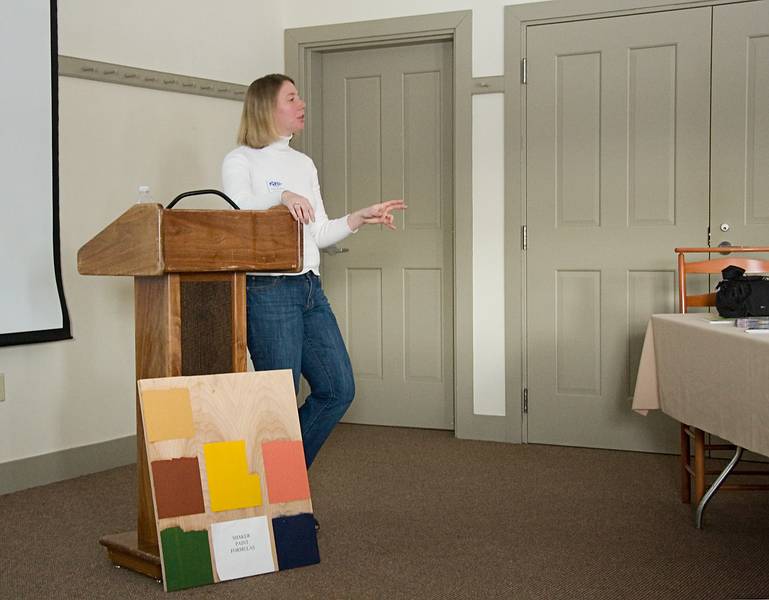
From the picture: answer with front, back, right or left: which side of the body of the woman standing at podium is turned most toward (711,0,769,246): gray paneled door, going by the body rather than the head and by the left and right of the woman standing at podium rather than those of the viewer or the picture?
left

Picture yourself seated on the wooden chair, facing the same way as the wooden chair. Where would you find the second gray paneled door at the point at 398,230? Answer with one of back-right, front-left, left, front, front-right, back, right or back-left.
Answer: back-right

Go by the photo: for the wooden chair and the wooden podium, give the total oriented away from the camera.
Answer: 0

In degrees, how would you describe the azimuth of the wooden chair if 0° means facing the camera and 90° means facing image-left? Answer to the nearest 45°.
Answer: approximately 0°

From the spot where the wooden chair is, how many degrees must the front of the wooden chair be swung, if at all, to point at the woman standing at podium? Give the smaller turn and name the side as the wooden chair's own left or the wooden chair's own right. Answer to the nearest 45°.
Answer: approximately 45° to the wooden chair's own right

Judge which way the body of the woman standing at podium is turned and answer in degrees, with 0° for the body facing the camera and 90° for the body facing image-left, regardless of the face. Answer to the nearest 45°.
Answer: approximately 315°

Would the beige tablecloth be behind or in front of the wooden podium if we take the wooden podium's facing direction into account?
in front

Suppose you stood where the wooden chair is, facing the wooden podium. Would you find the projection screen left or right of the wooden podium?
right

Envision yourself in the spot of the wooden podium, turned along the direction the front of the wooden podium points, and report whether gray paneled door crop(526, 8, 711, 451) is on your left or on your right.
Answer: on your left
